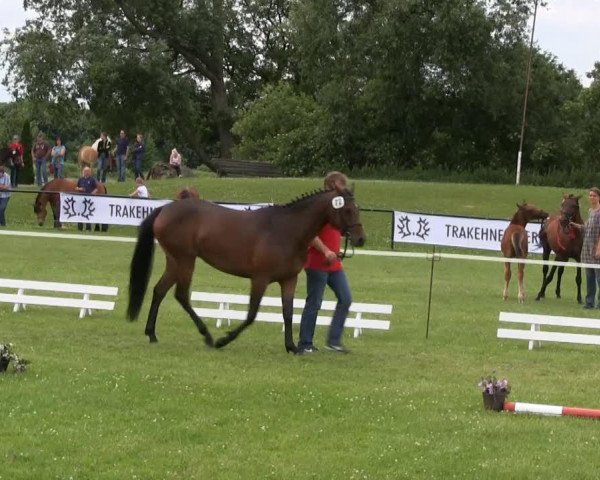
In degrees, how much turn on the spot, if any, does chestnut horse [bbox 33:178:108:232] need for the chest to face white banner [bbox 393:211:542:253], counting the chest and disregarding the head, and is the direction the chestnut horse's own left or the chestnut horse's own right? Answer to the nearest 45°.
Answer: approximately 135° to the chestnut horse's own left

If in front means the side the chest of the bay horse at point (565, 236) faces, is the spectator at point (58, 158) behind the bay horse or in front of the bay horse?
behind

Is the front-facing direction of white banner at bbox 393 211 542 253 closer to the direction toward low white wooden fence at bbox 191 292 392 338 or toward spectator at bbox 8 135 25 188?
the low white wooden fence

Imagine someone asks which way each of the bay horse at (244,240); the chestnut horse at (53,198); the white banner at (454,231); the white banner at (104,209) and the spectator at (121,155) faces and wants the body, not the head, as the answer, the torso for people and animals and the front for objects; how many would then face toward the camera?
3

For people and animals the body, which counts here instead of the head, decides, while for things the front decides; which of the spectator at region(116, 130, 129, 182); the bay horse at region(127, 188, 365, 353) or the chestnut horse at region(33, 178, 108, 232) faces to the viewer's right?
the bay horse

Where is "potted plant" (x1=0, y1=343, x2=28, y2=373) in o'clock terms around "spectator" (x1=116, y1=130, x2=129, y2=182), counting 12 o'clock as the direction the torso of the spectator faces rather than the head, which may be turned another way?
The potted plant is roughly at 12 o'clock from the spectator.

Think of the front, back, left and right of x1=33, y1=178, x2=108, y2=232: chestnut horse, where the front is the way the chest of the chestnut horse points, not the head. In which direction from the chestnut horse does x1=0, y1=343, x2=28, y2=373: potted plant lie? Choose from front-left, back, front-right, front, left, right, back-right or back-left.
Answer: left

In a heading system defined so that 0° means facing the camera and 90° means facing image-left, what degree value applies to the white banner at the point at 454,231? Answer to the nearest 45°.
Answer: approximately 0°

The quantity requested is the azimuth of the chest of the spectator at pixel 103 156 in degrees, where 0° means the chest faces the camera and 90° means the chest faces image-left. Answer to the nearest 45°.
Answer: approximately 315°

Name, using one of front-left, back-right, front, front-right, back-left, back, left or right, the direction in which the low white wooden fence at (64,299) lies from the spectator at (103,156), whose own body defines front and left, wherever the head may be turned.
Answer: front-right

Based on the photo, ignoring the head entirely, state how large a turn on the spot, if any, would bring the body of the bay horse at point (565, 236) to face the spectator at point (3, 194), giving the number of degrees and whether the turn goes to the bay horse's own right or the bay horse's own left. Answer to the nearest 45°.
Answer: approximately 135° to the bay horse's own right

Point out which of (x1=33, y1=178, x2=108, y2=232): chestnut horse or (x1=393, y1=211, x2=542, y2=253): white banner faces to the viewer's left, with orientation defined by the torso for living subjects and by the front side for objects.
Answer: the chestnut horse

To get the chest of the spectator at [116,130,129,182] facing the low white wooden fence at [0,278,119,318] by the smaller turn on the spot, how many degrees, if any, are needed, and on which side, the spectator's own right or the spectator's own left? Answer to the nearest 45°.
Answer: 0° — they already face it
